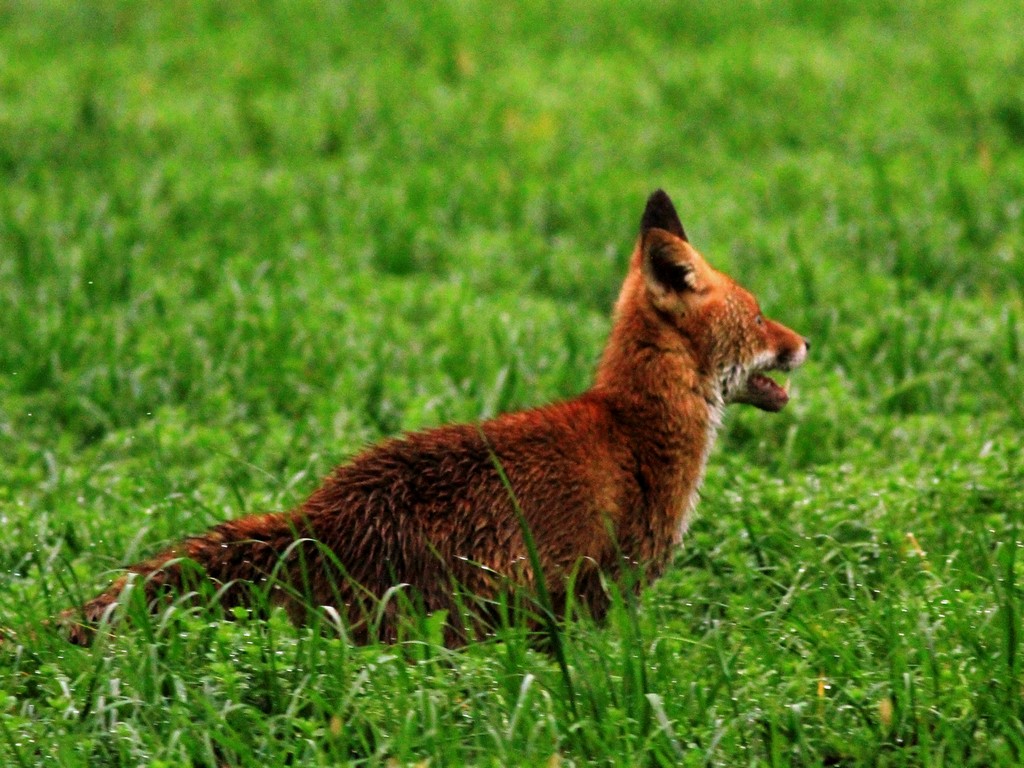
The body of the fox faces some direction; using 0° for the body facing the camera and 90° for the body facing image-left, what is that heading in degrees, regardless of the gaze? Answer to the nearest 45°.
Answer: approximately 270°
